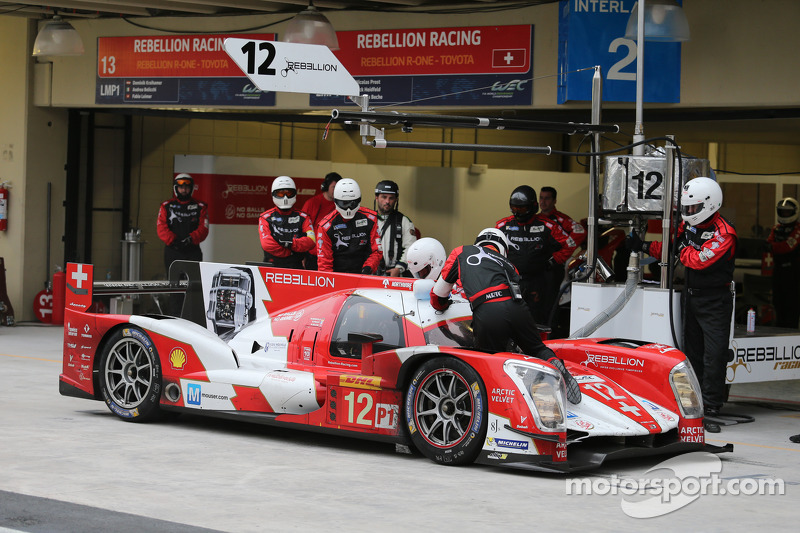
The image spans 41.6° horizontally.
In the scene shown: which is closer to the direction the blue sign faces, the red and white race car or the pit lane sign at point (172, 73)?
the red and white race car

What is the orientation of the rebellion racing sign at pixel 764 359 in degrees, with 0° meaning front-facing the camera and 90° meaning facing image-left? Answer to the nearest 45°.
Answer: approximately 0°

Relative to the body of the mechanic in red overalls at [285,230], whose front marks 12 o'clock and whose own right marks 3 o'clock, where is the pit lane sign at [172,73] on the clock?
The pit lane sign is roughly at 5 o'clock from the mechanic in red overalls.

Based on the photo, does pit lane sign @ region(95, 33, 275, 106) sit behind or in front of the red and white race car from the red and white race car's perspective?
behind

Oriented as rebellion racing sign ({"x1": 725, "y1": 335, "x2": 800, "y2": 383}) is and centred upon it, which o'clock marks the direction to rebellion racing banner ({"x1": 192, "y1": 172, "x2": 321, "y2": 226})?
The rebellion racing banner is roughly at 4 o'clock from the rebellion racing sign.

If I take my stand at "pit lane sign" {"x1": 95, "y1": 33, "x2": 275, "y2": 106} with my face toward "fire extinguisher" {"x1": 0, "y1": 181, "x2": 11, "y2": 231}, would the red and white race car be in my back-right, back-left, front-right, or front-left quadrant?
back-left

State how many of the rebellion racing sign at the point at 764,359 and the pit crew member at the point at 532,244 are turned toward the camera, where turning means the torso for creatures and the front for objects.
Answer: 2

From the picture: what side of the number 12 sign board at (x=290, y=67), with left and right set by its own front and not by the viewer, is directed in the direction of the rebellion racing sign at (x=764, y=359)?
left

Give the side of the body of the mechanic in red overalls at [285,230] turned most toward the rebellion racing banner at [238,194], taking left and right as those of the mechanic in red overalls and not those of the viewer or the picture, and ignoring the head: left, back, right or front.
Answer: back

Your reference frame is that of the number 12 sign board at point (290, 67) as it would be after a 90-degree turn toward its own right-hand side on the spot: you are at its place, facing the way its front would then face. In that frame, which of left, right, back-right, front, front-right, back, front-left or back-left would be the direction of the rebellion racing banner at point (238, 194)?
right

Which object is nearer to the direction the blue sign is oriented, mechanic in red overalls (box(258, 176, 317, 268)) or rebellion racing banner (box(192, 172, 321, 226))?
the mechanic in red overalls
